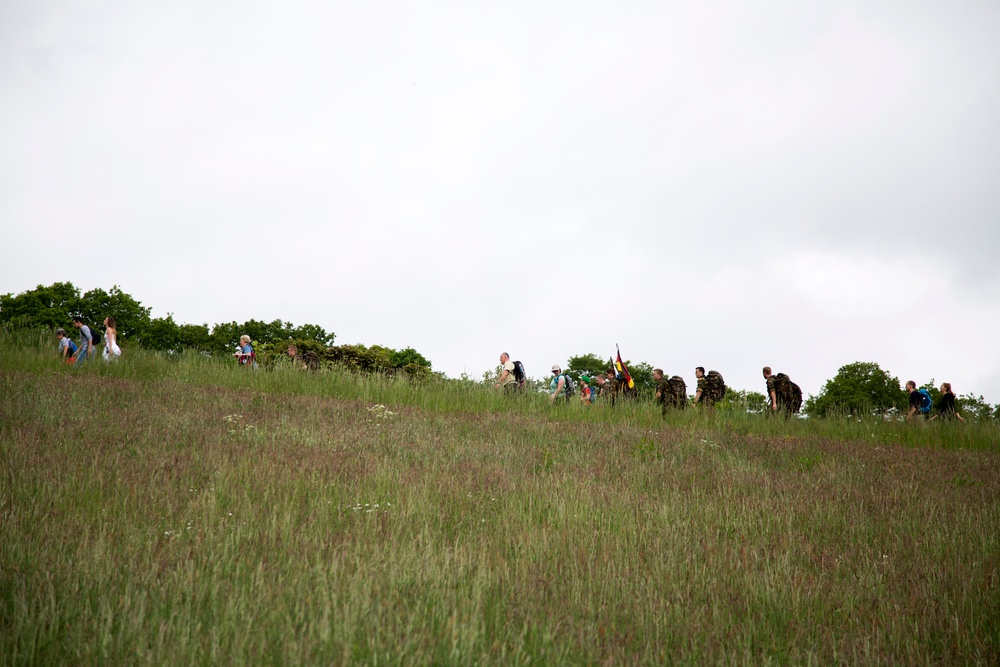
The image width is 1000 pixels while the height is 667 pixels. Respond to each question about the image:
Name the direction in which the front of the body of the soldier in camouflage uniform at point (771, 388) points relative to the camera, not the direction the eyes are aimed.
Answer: to the viewer's left

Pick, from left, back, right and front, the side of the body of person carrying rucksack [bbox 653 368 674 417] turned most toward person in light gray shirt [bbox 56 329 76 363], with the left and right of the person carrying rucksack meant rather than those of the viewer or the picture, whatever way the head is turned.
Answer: front

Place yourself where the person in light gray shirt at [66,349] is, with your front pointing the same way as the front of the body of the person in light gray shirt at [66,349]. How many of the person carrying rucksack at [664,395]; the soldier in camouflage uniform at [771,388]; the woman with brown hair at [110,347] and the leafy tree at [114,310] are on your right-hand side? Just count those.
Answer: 1

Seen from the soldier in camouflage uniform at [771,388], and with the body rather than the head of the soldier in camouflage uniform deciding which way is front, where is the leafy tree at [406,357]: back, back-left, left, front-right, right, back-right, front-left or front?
front-right

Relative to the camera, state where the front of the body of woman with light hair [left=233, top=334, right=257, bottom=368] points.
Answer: to the viewer's left

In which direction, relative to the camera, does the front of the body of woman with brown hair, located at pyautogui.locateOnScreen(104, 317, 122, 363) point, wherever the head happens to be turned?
to the viewer's left

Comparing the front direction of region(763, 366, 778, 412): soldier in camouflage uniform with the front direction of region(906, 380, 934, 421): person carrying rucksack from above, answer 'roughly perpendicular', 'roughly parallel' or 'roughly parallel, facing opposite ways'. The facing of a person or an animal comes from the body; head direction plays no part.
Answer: roughly parallel

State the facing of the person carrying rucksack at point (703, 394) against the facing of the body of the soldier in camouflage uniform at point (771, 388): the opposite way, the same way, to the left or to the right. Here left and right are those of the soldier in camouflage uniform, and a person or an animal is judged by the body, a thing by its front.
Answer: the same way

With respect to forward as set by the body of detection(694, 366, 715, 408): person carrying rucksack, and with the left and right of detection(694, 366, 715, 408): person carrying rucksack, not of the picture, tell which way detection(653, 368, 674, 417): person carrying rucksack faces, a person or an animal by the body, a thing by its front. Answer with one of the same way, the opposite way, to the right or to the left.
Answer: the same way

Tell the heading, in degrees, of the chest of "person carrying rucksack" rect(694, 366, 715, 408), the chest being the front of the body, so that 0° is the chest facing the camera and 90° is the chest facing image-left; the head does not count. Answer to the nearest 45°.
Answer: approximately 90°

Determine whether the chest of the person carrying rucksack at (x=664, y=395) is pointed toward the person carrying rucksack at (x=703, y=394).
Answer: no

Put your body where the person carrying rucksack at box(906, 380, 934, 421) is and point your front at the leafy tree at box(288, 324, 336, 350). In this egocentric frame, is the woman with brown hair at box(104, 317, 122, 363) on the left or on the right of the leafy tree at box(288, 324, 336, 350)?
left

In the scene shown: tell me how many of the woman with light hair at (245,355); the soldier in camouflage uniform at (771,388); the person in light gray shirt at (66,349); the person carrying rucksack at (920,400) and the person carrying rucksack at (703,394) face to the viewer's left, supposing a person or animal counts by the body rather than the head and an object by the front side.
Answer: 5

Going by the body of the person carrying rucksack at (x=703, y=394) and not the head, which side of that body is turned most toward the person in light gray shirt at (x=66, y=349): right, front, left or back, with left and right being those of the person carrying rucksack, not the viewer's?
front

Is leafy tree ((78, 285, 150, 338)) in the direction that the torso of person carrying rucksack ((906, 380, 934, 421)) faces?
yes

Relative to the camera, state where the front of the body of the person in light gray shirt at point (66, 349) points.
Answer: to the viewer's left

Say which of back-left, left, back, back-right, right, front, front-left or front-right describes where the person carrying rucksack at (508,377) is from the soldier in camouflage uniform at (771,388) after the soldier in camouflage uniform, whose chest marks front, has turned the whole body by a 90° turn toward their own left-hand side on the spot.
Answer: right

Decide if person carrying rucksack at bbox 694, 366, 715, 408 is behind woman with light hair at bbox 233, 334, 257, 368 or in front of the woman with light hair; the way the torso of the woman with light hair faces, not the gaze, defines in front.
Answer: behind

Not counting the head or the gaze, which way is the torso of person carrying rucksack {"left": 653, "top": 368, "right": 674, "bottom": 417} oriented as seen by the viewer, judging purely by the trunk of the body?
to the viewer's left
